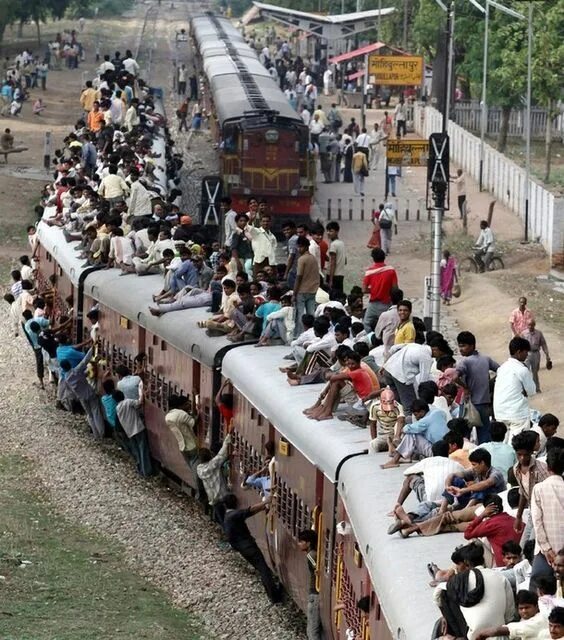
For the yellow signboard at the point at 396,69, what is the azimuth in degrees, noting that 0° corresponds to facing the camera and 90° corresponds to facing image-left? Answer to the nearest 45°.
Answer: approximately 0°

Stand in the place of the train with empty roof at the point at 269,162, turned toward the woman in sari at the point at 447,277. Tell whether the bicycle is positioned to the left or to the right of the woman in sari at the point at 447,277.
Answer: left

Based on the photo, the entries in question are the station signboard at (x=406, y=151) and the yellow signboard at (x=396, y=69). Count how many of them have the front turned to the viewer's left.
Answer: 0

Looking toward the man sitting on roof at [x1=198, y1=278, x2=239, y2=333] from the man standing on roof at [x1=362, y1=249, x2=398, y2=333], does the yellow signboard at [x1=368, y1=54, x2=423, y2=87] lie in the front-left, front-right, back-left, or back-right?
back-right

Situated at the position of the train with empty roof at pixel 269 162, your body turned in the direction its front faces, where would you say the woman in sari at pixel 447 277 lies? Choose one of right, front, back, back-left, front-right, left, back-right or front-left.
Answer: front-left

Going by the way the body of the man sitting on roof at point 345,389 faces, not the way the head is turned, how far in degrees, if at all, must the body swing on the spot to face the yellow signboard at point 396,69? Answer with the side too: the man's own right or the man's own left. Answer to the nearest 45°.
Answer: approximately 135° to the man's own right

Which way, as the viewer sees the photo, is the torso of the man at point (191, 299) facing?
to the viewer's left

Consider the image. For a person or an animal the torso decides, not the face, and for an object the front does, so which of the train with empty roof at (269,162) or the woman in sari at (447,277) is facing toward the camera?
the train with empty roof

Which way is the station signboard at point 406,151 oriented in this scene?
toward the camera

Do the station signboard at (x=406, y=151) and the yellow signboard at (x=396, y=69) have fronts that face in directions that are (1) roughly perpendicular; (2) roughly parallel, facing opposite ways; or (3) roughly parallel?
roughly parallel

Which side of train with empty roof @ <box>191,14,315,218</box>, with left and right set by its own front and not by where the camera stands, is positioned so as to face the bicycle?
front

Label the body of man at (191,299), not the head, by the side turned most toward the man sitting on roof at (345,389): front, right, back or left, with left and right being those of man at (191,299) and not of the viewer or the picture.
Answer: left

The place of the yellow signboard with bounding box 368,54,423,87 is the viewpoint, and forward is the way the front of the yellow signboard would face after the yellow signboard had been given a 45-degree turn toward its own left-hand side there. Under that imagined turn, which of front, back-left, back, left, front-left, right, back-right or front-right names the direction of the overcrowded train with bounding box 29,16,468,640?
front-right

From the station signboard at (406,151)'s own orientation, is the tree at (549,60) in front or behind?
behind
